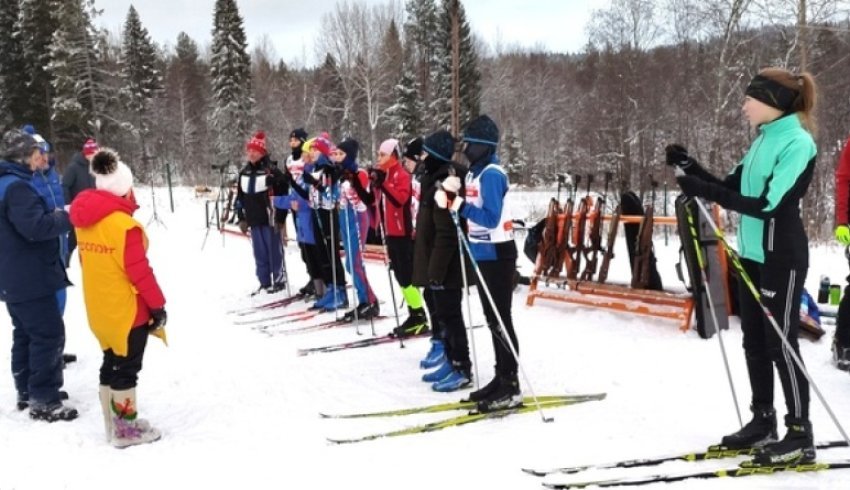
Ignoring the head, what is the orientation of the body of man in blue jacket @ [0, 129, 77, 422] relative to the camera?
to the viewer's right

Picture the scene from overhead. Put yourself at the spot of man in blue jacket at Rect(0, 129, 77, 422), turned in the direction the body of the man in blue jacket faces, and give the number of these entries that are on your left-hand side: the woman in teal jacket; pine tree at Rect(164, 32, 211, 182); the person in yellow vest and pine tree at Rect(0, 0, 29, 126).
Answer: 2

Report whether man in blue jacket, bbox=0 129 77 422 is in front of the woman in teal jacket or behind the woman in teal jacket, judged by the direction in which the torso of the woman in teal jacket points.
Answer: in front

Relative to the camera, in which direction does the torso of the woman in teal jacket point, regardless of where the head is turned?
to the viewer's left

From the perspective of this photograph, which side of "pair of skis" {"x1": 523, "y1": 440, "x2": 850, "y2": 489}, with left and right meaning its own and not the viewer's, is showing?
left

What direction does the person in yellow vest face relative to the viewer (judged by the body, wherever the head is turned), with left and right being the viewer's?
facing away from the viewer and to the right of the viewer

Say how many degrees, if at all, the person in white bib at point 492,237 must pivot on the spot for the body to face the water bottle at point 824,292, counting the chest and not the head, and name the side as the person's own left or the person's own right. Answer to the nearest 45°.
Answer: approximately 135° to the person's own right

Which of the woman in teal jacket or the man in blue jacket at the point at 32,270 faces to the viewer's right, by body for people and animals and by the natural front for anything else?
the man in blue jacket

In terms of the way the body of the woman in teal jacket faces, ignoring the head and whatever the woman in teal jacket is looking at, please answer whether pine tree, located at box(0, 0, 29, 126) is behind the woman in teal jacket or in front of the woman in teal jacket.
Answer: in front

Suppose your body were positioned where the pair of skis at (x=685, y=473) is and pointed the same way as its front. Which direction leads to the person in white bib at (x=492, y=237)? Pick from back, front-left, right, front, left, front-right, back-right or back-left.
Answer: front-right

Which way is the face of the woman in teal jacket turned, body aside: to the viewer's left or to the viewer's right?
to the viewer's left
